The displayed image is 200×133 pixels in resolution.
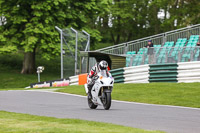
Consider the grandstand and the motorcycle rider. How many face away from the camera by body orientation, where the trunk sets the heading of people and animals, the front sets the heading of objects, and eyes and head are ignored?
0

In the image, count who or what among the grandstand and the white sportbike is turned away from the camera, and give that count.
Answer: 0

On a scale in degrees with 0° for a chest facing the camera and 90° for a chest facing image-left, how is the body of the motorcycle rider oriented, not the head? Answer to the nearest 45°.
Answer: approximately 315°

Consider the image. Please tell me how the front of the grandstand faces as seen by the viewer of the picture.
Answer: facing the viewer and to the left of the viewer

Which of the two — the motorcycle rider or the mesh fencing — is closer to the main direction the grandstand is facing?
the motorcycle rider
